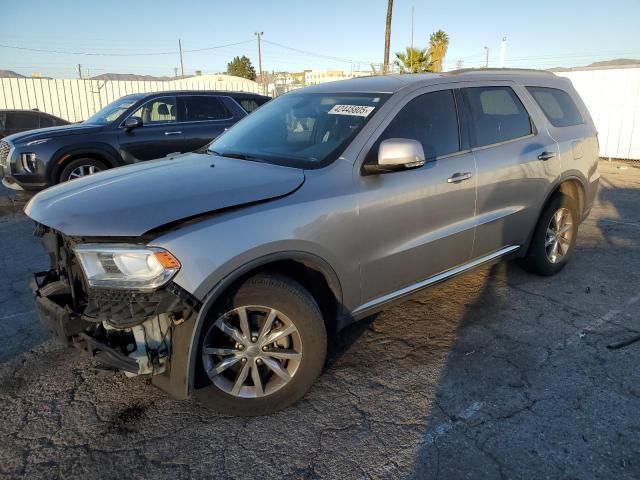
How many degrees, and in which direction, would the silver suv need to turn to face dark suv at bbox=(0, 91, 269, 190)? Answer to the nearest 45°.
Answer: approximately 90° to its right

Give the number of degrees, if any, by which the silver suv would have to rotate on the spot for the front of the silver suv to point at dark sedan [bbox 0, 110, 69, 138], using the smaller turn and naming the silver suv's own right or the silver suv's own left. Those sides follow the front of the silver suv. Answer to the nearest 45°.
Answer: approximately 90° to the silver suv's own right

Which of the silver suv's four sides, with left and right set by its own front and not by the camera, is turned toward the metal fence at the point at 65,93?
right

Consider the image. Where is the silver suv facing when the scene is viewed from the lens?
facing the viewer and to the left of the viewer

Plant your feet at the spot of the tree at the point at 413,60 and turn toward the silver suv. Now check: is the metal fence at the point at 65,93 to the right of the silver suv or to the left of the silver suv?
right

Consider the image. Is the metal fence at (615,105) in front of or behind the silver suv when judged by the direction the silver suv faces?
behind

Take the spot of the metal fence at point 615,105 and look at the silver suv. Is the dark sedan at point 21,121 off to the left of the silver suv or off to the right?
right

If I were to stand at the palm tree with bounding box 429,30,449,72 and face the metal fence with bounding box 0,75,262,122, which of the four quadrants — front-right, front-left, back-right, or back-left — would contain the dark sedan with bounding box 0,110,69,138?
front-left

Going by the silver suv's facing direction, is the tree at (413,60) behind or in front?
behind

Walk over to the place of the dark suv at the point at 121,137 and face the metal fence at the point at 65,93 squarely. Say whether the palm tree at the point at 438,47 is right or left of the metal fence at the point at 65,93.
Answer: right

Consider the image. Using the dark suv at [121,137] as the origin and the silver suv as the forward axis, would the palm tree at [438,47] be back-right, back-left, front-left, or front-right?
back-left
